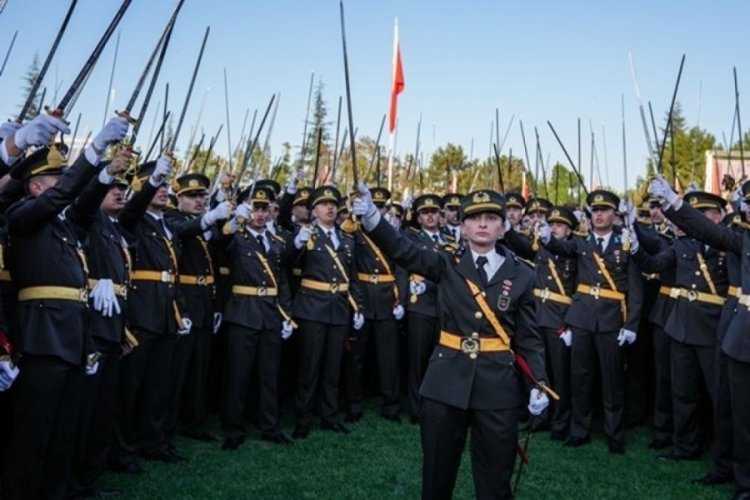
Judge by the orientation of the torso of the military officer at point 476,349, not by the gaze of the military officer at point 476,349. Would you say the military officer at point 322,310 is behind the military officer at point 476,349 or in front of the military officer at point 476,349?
behind

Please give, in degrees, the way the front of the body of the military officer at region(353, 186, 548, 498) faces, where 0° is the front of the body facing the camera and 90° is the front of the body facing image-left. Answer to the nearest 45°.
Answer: approximately 0°
